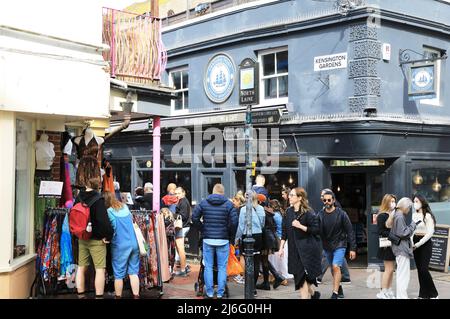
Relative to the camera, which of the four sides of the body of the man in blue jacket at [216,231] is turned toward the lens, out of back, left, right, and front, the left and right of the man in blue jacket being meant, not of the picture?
back

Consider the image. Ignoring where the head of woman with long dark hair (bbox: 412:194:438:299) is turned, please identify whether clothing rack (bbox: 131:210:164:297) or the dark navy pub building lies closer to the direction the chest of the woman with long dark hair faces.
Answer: the clothing rack

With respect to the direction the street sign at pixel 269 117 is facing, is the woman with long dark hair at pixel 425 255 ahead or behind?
ahead

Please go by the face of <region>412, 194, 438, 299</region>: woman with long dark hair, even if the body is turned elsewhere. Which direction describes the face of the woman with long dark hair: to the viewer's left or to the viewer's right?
to the viewer's left

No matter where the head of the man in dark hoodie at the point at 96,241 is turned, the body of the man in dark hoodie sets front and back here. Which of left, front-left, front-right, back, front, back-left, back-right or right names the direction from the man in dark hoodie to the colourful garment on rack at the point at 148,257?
front-right

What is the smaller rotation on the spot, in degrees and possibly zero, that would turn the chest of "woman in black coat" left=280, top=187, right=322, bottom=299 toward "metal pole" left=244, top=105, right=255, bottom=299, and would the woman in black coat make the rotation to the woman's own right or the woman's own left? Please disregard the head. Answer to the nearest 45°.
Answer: approximately 90° to the woman's own right

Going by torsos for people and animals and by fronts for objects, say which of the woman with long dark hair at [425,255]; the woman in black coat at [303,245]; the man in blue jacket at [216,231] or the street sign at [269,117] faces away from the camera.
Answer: the man in blue jacket

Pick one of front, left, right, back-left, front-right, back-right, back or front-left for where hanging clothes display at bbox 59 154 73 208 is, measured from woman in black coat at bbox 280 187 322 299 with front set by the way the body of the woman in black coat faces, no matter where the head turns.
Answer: front-right
